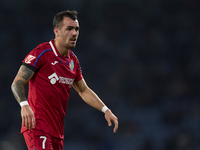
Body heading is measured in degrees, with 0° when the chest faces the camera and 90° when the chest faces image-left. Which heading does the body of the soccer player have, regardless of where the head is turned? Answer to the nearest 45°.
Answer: approximately 315°

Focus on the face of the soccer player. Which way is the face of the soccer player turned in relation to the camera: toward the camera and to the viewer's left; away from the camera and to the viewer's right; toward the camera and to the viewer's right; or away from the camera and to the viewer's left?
toward the camera and to the viewer's right
